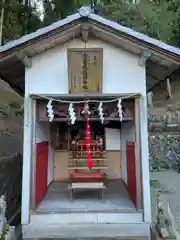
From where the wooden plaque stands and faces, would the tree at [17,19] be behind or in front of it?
behind

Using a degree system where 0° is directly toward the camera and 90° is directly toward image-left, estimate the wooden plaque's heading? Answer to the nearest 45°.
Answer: approximately 0°
